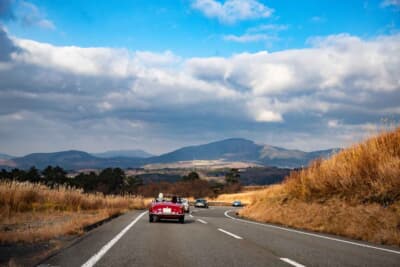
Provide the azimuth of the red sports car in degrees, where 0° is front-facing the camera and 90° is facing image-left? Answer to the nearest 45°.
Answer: approximately 180°
